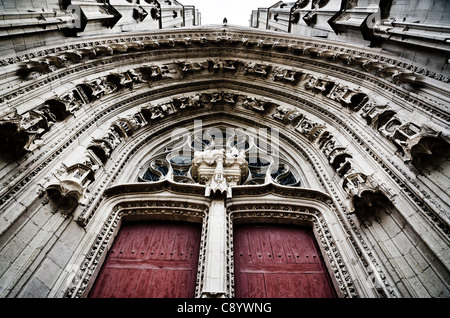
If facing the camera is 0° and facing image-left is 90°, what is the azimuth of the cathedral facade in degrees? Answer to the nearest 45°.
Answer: approximately 0°
